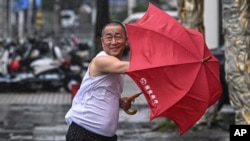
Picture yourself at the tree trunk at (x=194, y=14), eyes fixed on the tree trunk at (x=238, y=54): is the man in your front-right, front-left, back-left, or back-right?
front-right

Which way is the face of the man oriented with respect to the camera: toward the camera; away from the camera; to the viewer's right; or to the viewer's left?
toward the camera

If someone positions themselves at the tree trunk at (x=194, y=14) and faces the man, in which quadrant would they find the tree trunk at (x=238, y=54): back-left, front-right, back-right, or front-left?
front-left

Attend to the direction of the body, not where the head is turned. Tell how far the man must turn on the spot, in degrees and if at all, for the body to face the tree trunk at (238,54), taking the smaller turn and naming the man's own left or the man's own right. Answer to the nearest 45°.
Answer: approximately 45° to the man's own left

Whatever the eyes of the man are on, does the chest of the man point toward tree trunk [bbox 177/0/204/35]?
no
